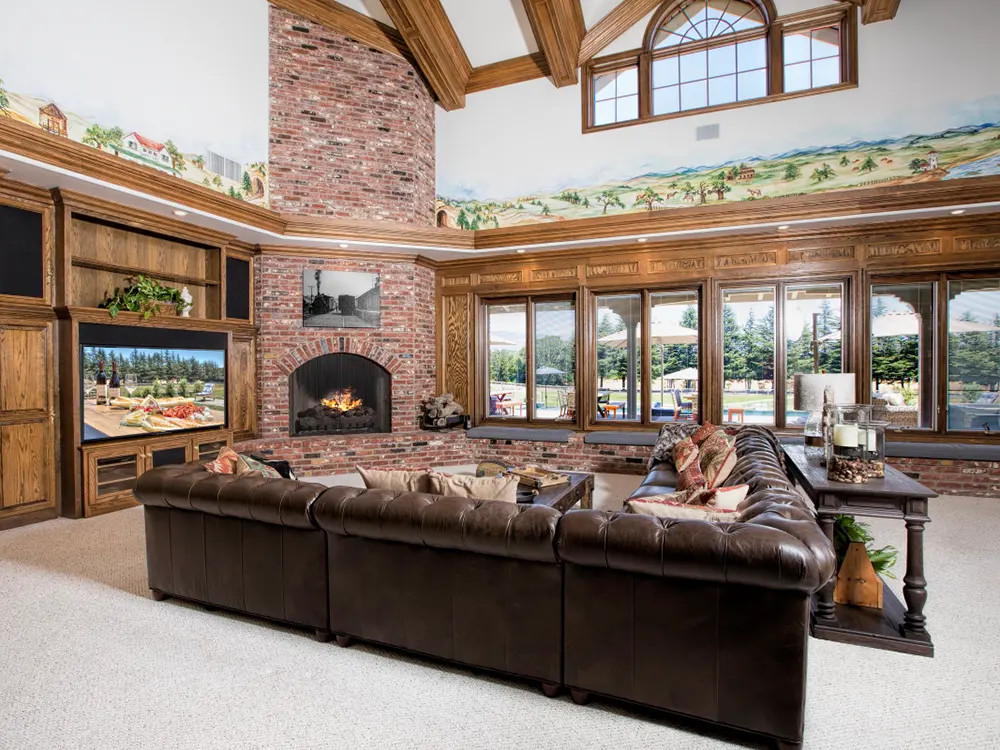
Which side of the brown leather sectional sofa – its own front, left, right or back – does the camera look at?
back

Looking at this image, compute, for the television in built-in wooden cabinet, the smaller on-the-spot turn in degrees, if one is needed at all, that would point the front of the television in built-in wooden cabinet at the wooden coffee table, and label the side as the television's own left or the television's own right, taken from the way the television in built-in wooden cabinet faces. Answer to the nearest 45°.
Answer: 0° — it already faces it

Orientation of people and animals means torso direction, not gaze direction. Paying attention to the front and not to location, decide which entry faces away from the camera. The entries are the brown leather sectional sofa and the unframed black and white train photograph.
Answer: the brown leather sectional sofa

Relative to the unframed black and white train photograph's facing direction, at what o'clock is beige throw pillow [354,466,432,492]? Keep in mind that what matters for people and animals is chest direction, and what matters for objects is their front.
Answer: The beige throw pillow is roughly at 12 o'clock from the unframed black and white train photograph.

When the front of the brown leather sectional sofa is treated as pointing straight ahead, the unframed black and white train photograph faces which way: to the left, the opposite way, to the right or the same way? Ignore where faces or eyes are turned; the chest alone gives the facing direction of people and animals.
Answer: the opposite way

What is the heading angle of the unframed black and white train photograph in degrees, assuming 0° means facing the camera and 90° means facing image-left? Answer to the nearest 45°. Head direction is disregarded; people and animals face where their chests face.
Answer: approximately 0°

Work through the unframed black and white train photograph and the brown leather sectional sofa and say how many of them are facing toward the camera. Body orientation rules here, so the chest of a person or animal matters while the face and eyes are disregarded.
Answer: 1
